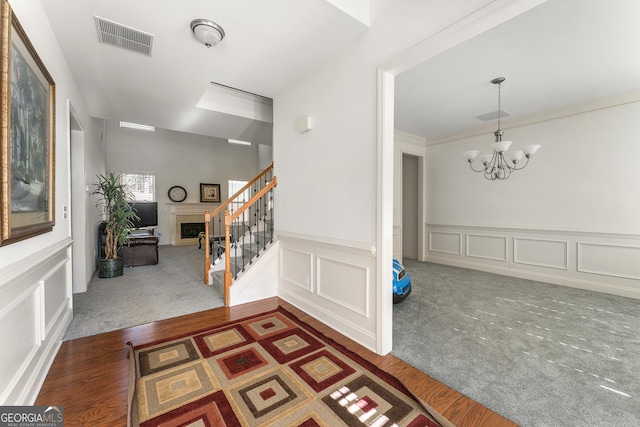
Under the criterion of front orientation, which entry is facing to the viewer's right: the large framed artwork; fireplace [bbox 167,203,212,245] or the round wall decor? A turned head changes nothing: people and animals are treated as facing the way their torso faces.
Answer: the large framed artwork

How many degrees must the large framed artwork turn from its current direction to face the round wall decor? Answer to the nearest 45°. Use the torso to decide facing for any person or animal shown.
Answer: approximately 45° to its left

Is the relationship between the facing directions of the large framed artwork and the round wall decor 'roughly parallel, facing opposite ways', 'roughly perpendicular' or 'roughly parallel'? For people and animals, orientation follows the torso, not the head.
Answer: roughly perpendicular

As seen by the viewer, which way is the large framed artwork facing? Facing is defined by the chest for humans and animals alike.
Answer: to the viewer's right

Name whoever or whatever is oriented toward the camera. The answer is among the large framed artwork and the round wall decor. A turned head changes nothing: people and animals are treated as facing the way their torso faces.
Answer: the round wall decor

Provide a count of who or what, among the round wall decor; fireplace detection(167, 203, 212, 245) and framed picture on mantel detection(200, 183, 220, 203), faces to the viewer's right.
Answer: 0

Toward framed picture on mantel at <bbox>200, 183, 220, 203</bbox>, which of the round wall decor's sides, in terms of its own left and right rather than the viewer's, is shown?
left

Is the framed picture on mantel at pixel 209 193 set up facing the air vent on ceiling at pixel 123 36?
yes

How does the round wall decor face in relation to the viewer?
toward the camera

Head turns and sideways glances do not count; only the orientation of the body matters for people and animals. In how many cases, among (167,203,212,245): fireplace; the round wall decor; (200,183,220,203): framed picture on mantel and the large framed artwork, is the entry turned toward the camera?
3

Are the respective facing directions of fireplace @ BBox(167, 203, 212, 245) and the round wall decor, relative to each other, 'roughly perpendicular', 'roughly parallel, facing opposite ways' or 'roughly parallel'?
roughly parallel

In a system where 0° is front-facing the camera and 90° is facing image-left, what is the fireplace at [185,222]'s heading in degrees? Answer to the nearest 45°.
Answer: approximately 0°

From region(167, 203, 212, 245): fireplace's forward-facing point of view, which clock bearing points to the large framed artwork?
The large framed artwork is roughly at 12 o'clock from the fireplace.

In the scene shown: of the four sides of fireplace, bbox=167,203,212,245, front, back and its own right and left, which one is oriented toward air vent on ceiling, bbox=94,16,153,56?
front

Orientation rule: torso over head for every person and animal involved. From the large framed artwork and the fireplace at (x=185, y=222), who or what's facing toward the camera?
the fireplace

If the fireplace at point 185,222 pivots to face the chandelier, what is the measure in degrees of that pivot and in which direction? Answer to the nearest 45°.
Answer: approximately 45° to its left

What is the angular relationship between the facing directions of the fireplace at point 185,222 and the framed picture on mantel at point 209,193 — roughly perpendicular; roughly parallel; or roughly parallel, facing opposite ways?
roughly parallel

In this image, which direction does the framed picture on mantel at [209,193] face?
toward the camera
